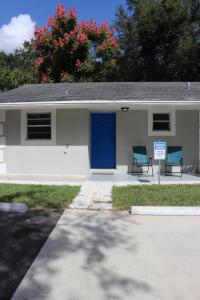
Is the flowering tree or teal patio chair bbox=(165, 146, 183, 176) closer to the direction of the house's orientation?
the teal patio chair

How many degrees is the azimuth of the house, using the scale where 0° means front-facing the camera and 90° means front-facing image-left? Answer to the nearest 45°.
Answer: approximately 0°

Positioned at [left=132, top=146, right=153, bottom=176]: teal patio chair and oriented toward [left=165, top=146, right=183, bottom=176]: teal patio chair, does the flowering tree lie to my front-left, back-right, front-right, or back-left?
back-left

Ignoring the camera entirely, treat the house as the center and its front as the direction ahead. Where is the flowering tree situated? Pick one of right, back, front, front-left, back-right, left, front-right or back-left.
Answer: back
